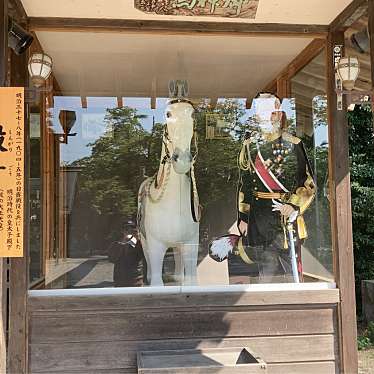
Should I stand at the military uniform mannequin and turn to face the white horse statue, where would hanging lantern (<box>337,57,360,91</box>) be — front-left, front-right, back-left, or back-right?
back-left

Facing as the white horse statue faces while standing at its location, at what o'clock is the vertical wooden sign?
The vertical wooden sign is roughly at 2 o'clock from the white horse statue.

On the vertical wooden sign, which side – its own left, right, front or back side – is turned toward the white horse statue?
left

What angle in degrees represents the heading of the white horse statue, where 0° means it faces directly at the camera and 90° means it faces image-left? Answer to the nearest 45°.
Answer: approximately 0°

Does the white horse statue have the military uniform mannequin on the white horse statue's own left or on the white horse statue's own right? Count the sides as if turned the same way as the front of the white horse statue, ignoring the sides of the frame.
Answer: on the white horse statue's own left

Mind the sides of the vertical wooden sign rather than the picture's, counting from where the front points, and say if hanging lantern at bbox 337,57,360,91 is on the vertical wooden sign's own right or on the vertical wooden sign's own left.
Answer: on the vertical wooden sign's own left

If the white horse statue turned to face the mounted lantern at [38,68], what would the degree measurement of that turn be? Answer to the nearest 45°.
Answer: approximately 45° to its right

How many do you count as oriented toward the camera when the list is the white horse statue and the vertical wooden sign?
2
